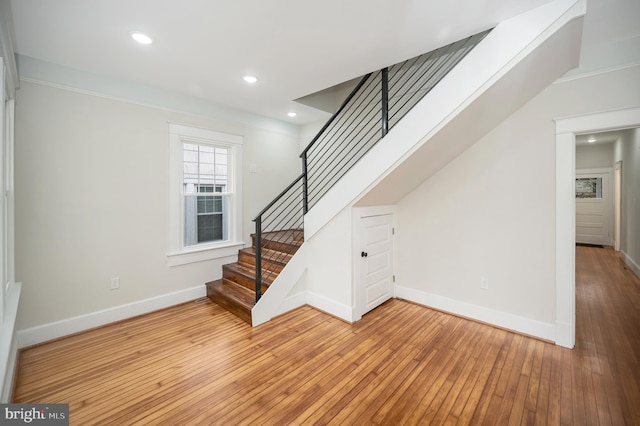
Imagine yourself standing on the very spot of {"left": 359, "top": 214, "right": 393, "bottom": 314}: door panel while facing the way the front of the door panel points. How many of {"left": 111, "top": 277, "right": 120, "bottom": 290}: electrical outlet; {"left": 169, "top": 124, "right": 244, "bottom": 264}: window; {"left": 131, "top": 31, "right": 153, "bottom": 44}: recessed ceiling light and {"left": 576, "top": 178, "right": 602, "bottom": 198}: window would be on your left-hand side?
1

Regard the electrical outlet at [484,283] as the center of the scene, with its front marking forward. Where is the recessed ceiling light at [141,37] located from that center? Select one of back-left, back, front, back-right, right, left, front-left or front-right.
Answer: front

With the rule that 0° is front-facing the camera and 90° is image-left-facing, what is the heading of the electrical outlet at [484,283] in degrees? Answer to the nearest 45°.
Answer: approximately 45°

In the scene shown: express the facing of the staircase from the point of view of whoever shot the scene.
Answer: facing the viewer and to the left of the viewer

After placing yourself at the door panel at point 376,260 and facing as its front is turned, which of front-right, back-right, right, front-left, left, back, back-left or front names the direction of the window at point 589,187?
left

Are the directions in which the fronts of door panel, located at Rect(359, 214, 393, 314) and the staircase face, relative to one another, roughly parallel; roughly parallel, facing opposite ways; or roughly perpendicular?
roughly perpendicular

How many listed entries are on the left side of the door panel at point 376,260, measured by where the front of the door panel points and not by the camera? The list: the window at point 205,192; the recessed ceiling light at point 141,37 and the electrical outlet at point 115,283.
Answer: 0

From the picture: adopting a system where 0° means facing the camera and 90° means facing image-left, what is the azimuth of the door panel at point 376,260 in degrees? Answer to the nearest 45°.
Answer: approximately 315°

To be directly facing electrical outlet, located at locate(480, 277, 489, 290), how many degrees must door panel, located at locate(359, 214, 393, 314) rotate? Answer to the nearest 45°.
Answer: approximately 45° to its left

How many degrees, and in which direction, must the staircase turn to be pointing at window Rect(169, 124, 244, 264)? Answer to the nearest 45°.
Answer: approximately 45° to its right

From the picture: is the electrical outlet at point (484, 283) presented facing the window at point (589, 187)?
no

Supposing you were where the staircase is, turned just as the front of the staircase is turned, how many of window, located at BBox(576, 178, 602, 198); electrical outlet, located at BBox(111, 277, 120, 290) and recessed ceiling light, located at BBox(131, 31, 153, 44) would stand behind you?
1
